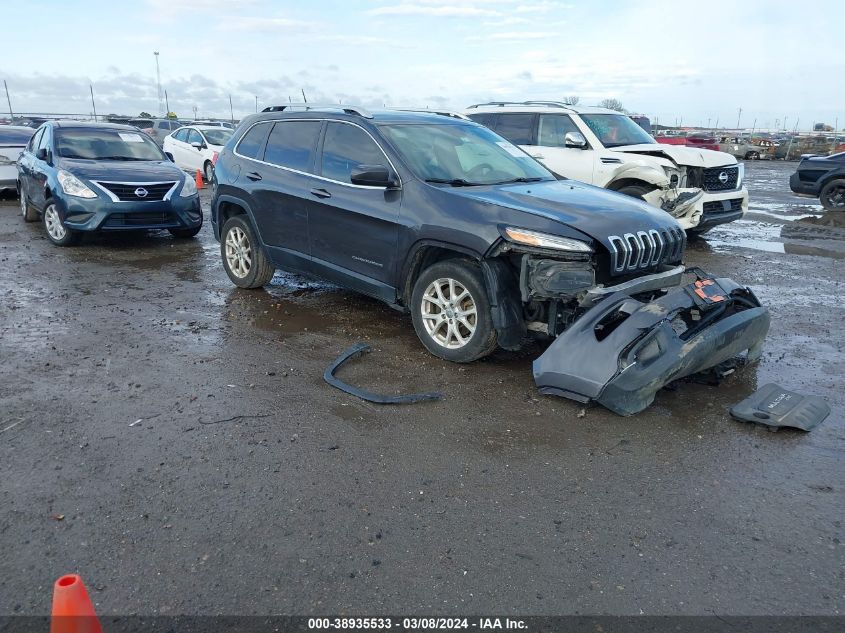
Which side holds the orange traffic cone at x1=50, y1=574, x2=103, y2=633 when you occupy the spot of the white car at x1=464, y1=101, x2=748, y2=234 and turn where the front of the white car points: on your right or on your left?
on your right

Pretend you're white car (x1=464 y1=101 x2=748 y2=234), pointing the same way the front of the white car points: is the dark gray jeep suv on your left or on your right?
on your right

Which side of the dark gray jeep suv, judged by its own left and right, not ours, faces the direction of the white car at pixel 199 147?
back

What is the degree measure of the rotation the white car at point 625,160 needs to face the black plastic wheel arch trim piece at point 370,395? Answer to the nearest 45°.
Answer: approximately 45° to its right

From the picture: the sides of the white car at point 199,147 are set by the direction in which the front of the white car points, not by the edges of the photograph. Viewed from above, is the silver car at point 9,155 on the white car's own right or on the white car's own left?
on the white car's own right

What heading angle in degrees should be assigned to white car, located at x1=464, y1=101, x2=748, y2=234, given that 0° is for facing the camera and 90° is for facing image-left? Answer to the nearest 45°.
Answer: approximately 315°

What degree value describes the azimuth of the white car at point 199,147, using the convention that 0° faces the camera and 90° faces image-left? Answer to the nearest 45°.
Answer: approximately 315°

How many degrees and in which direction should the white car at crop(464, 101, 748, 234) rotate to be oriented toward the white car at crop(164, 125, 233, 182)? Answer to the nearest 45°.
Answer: approximately 180°

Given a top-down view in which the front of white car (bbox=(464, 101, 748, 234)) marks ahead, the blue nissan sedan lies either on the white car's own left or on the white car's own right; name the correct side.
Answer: on the white car's own right

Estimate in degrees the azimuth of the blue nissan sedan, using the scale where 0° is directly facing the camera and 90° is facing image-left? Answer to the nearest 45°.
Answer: approximately 315°

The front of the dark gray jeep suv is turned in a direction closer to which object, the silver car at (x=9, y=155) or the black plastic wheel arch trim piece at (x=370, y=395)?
the black plastic wheel arch trim piece

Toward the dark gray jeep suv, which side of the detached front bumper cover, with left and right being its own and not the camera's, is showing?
back

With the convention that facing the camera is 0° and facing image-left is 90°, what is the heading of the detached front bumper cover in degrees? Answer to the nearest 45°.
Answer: approximately 315°

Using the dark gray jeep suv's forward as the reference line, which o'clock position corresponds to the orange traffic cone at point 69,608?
The orange traffic cone is roughly at 2 o'clock from the dark gray jeep suv.

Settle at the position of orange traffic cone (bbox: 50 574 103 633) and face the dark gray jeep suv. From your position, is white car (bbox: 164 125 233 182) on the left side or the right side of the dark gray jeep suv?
left
